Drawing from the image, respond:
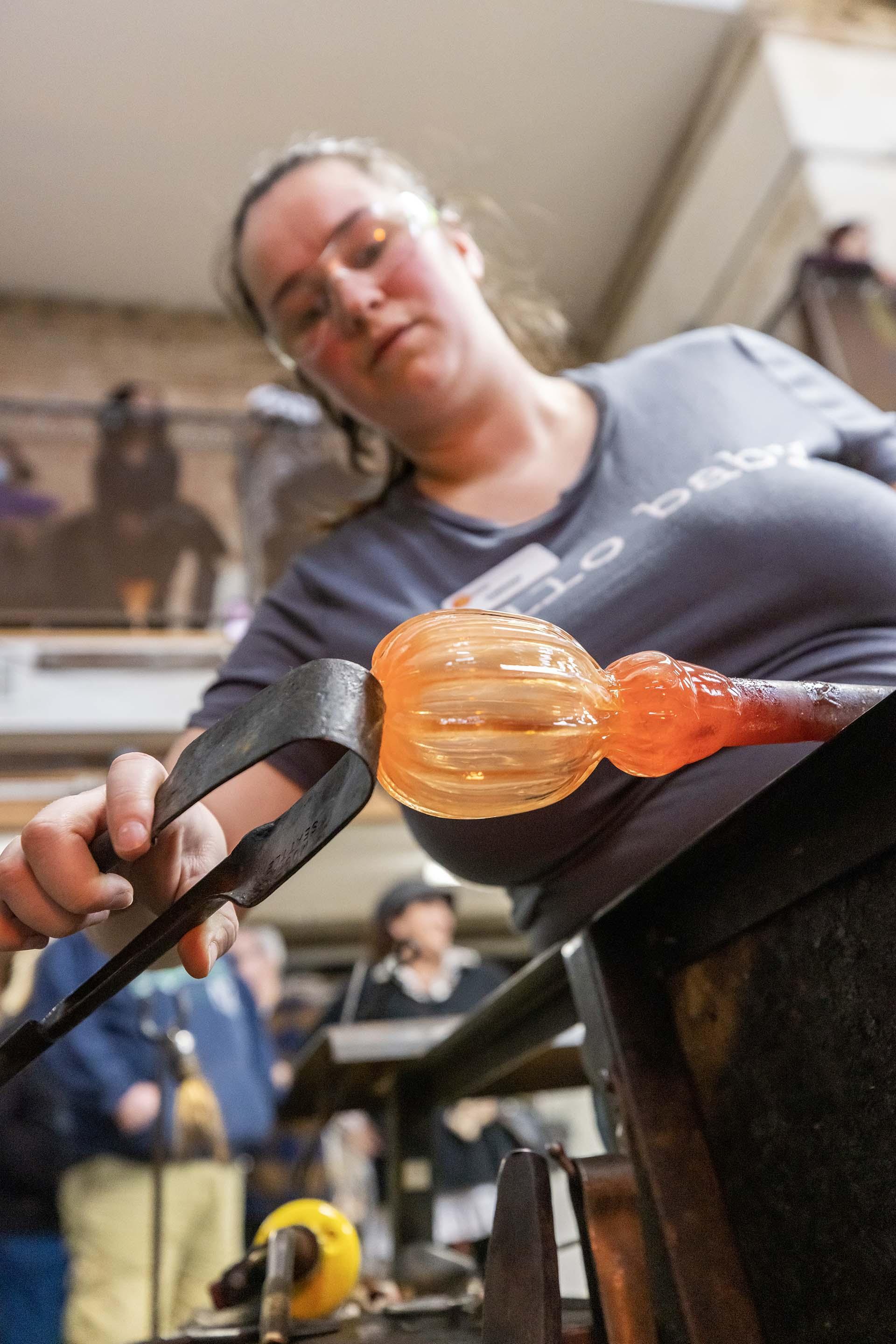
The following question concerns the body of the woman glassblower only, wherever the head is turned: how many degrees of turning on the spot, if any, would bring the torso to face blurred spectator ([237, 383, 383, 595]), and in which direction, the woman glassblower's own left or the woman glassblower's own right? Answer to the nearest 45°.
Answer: approximately 180°

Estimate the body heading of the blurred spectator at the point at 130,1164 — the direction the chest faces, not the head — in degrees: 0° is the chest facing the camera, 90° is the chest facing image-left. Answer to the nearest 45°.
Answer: approximately 0°

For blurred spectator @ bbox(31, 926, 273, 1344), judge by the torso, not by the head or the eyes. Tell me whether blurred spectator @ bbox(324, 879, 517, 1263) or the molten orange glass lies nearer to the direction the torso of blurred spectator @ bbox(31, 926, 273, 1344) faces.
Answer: the molten orange glass

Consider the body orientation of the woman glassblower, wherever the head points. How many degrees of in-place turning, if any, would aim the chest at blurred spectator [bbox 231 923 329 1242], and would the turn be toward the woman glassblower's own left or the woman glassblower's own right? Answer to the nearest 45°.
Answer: approximately 180°

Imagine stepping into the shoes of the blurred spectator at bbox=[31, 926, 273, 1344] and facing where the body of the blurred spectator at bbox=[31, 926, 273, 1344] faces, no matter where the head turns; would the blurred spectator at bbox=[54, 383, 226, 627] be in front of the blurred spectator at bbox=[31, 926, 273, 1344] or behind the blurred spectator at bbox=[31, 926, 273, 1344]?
behind

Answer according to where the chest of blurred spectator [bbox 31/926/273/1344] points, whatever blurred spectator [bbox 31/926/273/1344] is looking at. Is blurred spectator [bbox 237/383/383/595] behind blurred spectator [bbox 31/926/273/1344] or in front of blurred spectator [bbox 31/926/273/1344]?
behind

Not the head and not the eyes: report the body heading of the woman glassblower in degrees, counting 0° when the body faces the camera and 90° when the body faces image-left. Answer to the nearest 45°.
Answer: approximately 0°

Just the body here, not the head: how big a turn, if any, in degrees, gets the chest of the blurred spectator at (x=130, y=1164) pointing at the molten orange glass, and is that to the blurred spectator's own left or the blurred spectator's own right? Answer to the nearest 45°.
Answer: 0° — they already face it

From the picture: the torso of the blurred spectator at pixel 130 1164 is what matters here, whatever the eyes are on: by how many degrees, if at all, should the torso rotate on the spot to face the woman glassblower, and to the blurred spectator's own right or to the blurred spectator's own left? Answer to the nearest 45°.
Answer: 0° — they already face them

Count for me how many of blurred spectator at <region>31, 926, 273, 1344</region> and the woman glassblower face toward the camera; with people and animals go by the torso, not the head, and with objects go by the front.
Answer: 2
